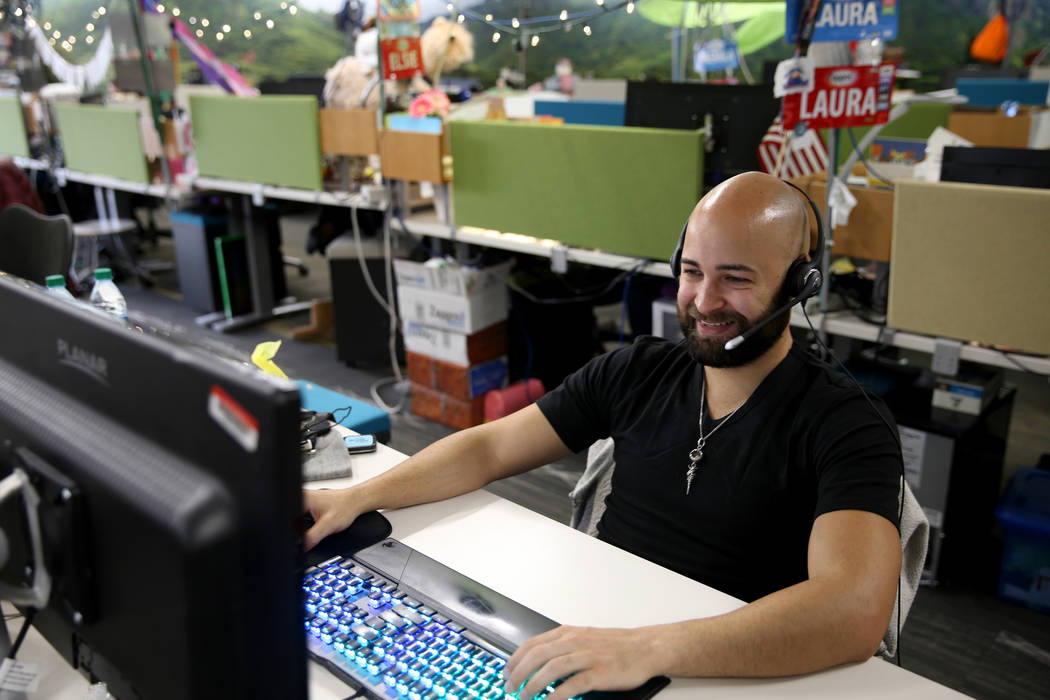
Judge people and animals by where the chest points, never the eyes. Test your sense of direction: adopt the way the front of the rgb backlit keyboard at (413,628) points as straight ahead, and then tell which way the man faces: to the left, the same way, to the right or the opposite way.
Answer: the opposite way

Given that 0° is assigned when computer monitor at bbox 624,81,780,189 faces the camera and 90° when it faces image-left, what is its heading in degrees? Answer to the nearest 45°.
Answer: approximately 180°

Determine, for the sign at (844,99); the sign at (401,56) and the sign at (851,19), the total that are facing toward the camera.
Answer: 3

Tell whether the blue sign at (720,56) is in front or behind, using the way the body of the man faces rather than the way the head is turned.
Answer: behind

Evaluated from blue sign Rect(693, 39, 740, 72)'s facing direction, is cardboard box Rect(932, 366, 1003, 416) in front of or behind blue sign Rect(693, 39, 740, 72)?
in front

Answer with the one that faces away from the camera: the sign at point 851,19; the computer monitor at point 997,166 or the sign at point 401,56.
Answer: the computer monitor

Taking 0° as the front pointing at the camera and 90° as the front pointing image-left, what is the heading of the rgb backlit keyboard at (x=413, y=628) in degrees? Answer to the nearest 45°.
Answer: approximately 225°

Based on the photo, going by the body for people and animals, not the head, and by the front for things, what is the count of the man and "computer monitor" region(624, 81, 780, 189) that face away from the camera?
1

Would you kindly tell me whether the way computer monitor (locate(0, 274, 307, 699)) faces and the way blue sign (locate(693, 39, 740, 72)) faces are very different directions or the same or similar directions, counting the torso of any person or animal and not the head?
very different directions

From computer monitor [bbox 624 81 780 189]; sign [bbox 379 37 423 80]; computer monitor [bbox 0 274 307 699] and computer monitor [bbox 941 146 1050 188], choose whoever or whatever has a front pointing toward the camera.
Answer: the sign

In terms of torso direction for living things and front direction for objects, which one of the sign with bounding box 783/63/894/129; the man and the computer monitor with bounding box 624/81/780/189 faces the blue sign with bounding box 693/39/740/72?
the computer monitor

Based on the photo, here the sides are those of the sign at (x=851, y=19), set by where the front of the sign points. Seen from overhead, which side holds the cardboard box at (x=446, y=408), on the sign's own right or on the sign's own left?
on the sign's own right

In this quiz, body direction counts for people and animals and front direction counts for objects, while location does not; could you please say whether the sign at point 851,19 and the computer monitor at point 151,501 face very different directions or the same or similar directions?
very different directions

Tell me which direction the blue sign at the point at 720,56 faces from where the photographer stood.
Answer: facing the viewer

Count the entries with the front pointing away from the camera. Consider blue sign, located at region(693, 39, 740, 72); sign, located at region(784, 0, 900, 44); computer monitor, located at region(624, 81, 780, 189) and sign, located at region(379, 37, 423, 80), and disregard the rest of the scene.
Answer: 1

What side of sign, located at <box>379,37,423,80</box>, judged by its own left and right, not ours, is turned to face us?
front

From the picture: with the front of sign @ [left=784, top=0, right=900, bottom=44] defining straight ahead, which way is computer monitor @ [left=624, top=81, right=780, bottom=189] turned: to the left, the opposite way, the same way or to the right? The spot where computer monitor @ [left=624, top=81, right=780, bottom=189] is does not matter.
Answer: the opposite way

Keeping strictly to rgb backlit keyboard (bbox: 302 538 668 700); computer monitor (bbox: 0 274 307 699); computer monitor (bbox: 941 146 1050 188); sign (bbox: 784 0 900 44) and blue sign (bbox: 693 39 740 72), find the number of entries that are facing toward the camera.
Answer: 2
